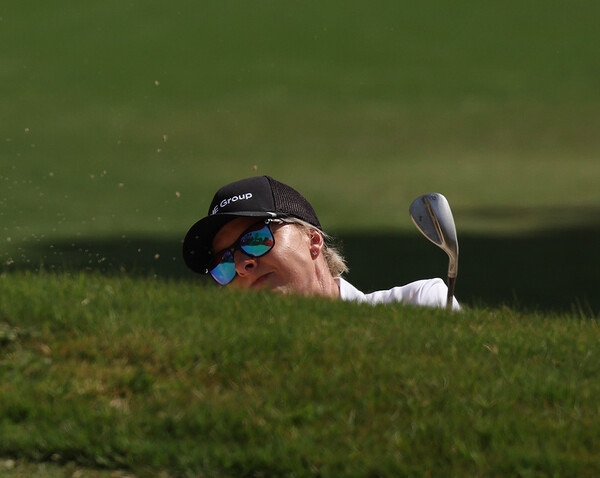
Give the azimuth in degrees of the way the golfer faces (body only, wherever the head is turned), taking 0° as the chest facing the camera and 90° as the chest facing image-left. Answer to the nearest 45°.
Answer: approximately 45°
